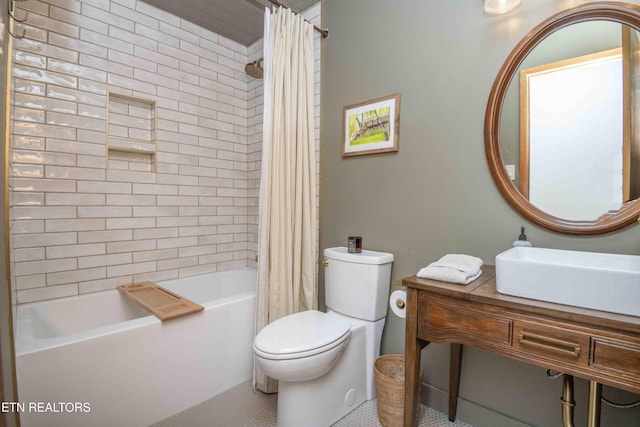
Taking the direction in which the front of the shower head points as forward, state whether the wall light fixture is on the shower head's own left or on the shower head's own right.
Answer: on the shower head's own left

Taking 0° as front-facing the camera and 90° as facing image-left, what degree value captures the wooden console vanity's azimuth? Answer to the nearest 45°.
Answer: approximately 45°

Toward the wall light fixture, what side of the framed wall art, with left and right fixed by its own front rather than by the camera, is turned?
left

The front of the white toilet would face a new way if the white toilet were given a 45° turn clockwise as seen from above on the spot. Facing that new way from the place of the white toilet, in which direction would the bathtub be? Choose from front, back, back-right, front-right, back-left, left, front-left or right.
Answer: front

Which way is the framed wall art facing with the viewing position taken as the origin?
facing the viewer and to the left of the viewer

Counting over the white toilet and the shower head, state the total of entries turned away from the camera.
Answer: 0

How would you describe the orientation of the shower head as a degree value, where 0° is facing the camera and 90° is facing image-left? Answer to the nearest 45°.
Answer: approximately 45°

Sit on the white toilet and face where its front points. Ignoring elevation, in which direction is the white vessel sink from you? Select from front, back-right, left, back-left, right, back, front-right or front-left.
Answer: left

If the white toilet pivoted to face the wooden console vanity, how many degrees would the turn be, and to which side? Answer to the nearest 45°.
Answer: approximately 90° to its left

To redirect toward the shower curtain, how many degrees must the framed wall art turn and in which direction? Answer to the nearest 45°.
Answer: approximately 45° to its right
